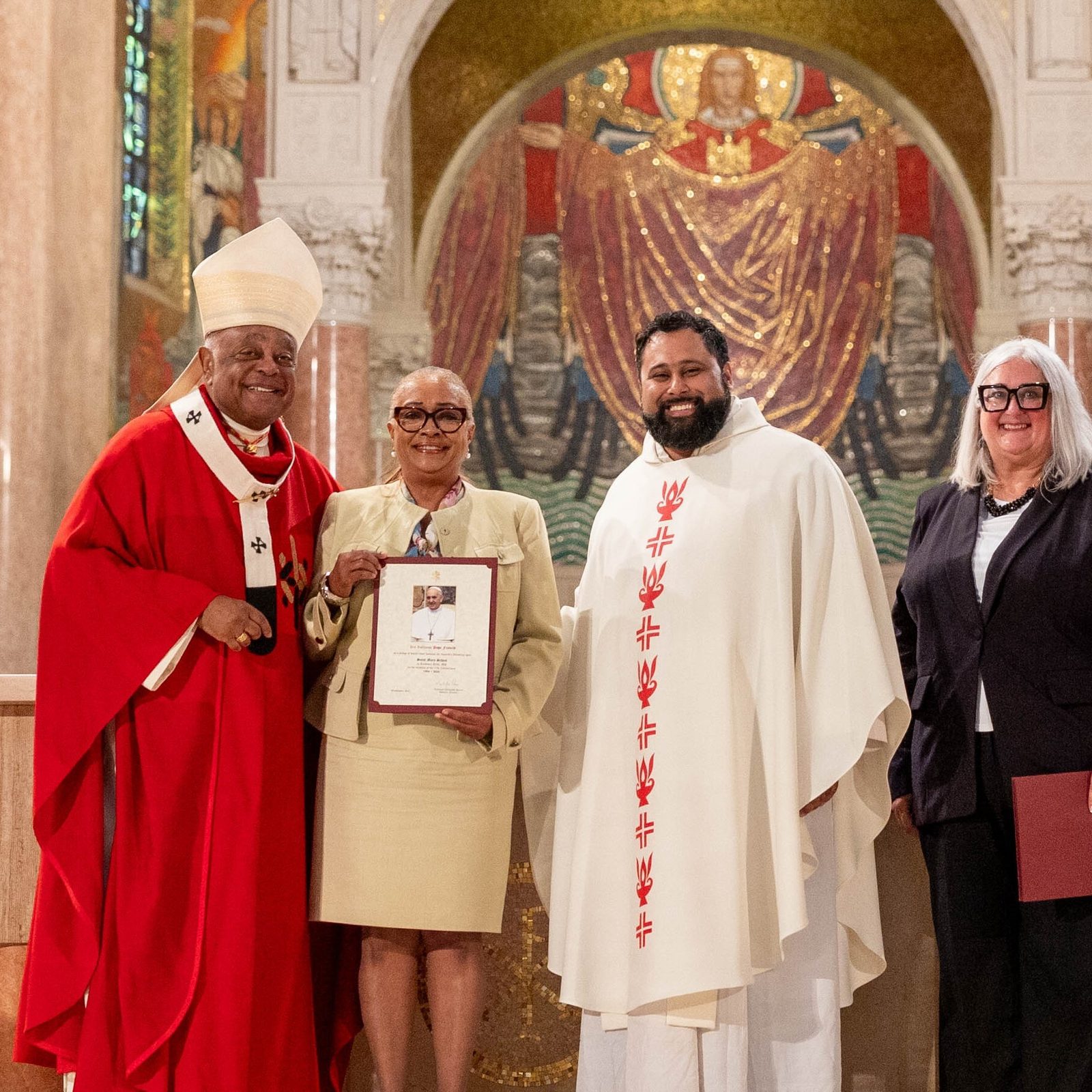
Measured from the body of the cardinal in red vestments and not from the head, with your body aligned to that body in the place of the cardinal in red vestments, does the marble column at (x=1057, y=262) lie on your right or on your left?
on your left

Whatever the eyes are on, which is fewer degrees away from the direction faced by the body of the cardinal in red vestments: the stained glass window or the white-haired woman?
the white-haired woman

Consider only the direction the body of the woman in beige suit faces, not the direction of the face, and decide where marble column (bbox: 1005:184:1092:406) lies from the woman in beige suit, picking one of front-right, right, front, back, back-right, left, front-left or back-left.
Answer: back-left

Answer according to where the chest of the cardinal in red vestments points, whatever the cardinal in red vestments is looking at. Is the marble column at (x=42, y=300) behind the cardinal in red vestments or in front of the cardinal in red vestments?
behind

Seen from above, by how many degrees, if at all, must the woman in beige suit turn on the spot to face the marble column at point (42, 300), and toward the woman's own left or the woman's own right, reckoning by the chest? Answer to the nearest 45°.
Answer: approximately 135° to the woman's own right

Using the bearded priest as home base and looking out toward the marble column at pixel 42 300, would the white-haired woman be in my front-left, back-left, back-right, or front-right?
back-right

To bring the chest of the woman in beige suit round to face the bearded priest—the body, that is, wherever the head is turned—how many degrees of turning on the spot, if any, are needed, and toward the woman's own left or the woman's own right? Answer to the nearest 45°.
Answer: approximately 90° to the woman's own left

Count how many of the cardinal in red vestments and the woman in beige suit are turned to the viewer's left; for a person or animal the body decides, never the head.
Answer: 0

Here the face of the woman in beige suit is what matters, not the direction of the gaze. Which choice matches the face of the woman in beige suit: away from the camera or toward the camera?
toward the camera

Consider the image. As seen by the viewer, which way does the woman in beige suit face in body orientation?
toward the camera

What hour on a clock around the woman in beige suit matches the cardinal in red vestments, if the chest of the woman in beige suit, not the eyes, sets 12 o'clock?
The cardinal in red vestments is roughly at 3 o'clock from the woman in beige suit.
